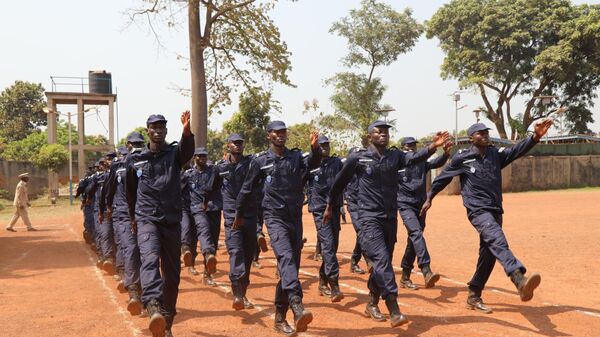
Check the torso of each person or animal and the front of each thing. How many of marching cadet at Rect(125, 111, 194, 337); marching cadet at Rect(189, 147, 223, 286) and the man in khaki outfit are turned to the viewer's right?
1

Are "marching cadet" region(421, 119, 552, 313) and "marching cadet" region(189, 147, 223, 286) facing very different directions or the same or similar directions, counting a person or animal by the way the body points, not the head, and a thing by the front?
same or similar directions

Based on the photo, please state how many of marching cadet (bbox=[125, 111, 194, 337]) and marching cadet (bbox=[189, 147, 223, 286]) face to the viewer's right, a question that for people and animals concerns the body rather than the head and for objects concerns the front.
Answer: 0

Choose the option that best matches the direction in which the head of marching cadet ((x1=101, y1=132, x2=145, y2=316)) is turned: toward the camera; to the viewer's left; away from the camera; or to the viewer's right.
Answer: toward the camera

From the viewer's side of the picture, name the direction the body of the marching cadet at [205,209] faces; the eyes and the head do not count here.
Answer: toward the camera

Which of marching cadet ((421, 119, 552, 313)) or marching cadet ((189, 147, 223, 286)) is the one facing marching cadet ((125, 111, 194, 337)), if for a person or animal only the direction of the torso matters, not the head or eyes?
marching cadet ((189, 147, 223, 286))

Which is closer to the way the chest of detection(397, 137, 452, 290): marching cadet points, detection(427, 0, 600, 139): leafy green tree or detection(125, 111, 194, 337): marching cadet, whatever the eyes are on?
the marching cadet

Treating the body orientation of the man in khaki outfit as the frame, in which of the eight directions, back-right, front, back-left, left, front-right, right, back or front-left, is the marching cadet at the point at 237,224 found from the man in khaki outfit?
right

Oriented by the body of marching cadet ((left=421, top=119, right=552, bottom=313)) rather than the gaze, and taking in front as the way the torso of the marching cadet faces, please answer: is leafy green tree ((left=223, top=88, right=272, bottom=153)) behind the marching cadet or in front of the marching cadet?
behind

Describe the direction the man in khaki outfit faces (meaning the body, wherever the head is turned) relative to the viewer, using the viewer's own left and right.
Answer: facing to the right of the viewer
